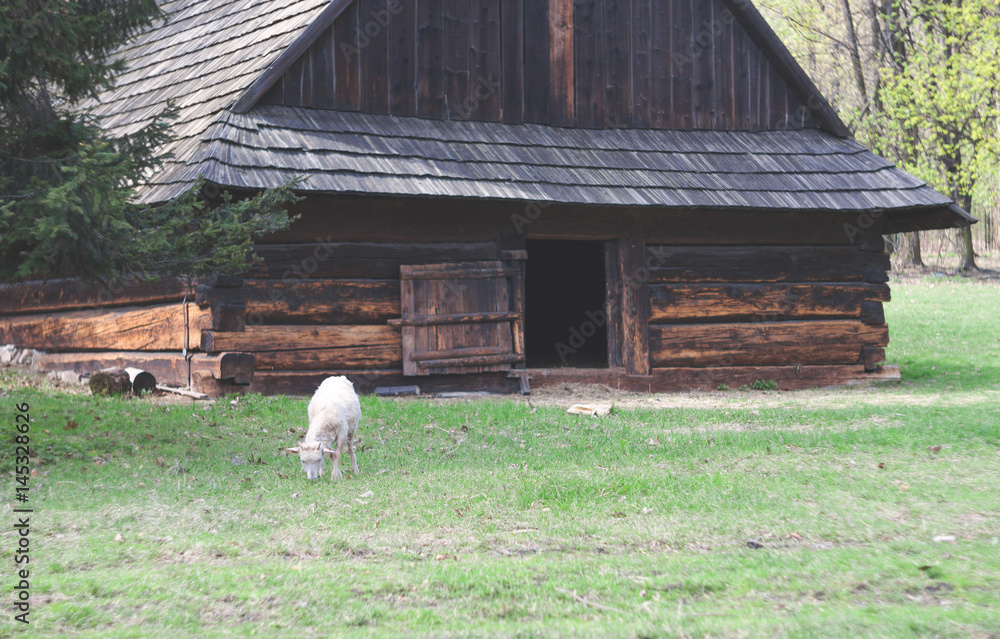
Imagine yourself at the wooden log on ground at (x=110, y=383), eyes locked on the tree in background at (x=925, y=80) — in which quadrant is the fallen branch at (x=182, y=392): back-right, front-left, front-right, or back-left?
front-right

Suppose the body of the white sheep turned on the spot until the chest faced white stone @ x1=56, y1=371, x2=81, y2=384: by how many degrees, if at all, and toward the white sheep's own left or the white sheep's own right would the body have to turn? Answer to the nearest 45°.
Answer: approximately 90° to the white sheep's own right

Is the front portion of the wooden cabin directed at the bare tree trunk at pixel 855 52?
no

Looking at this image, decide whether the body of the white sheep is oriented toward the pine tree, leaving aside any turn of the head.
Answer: no

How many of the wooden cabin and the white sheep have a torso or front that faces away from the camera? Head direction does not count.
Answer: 0

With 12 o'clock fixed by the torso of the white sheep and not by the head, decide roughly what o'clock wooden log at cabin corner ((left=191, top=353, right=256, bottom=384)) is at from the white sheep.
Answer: The wooden log at cabin corner is roughly at 4 o'clock from the white sheep.

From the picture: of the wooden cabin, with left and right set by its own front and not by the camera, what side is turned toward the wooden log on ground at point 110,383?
right

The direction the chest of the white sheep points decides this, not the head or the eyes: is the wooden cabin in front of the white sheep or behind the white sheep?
behind

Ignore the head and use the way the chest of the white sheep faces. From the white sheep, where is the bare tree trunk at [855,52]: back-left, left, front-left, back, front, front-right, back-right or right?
back

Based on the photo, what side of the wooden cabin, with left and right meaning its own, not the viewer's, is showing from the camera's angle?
front

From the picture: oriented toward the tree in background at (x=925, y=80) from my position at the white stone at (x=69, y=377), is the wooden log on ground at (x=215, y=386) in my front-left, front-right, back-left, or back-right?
front-right

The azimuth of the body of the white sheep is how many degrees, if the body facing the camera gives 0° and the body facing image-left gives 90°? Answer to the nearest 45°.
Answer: approximately 45°

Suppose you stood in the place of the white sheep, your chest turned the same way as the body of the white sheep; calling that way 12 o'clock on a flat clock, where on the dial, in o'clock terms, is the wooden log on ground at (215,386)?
The wooden log on ground is roughly at 4 o'clock from the white sheep.

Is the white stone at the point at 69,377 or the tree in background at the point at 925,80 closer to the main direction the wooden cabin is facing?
the white stone

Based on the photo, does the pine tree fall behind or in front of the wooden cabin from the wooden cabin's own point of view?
in front

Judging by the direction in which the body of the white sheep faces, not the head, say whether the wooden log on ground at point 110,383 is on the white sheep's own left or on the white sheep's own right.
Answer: on the white sheep's own right

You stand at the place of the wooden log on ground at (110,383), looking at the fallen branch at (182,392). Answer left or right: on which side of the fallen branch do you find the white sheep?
right
